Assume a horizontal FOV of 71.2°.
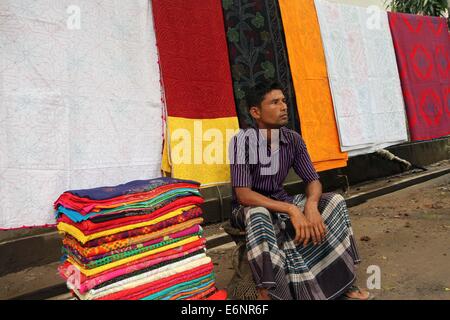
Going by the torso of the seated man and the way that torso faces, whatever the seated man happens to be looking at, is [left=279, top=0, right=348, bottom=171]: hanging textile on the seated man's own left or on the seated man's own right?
on the seated man's own left

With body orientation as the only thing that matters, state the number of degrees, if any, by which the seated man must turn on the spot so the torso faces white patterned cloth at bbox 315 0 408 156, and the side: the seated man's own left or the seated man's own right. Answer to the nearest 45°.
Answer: approximately 90° to the seated man's own left

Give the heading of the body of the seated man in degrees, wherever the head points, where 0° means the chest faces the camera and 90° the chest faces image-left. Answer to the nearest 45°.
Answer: approximately 315°

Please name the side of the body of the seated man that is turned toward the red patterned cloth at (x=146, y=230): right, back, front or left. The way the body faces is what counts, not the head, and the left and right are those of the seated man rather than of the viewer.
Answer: right

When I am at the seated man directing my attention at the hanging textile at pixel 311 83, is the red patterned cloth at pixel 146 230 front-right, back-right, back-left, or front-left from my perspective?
back-left

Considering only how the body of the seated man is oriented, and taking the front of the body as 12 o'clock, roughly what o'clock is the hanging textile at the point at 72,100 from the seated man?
The hanging textile is roughly at 4 o'clock from the seated man.

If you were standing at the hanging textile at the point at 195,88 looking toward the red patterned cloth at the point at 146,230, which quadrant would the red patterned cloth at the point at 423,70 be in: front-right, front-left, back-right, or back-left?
back-left
